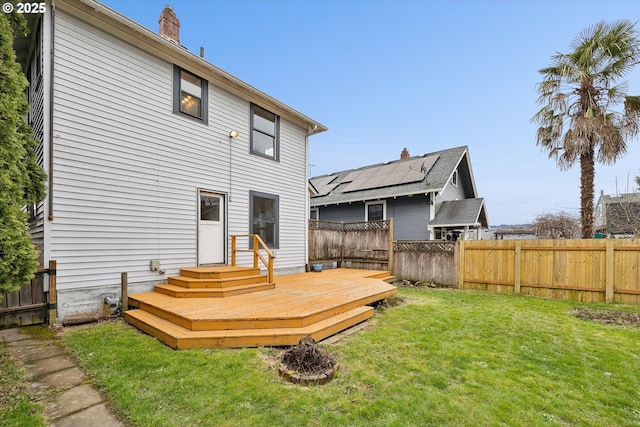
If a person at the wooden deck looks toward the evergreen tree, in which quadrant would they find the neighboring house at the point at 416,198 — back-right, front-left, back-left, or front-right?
back-right

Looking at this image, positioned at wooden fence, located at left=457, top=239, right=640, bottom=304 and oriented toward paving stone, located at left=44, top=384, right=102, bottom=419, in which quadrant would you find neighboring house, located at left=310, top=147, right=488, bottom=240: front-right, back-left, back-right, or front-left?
back-right

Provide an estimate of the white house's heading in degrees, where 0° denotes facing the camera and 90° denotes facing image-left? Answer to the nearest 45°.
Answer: approximately 135°

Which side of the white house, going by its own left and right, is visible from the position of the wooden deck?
back

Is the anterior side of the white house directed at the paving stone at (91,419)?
no

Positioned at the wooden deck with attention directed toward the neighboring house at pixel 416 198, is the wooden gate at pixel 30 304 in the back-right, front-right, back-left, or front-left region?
back-left

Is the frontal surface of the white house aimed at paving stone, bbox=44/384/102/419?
no
